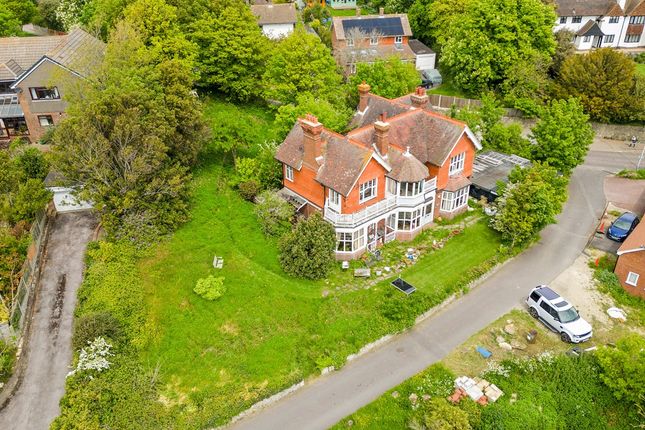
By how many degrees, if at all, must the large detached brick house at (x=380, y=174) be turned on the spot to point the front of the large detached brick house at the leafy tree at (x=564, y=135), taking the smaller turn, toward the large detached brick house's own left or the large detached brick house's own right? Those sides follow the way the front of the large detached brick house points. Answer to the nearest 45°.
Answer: approximately 90° to the large detached brick house's own left

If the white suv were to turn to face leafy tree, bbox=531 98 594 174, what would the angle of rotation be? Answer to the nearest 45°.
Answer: approximately 135° to its left

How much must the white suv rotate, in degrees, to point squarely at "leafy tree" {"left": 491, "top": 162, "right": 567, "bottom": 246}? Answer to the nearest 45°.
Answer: approximately 180°

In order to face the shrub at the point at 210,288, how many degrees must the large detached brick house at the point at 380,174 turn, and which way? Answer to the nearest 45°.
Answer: approximately 90° to its right

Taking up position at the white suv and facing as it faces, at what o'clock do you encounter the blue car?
The blue car is roughly at 8 o'clock from the white suv.

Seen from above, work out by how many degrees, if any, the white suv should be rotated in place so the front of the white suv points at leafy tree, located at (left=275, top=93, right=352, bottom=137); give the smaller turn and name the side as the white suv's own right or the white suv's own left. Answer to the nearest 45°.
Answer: approximately 135° to the white suv's own right

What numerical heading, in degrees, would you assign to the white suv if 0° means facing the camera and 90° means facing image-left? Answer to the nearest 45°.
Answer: approximately 315°

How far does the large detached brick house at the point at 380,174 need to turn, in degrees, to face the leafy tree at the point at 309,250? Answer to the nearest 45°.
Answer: approximately 90° to its right

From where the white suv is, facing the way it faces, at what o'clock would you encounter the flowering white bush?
The flowering white bush is roughly at 3 o'clock from the white suv.

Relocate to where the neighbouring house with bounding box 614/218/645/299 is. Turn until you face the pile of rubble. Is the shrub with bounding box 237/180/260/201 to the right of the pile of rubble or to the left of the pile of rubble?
right

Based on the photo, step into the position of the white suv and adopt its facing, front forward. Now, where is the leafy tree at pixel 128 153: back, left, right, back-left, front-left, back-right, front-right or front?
back-right
